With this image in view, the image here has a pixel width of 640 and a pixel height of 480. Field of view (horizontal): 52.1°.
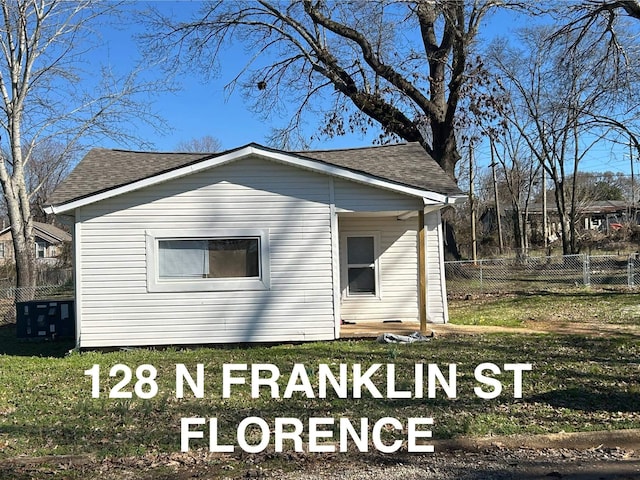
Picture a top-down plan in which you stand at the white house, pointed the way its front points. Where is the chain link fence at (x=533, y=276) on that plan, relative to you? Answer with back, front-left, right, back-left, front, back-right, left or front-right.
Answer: back-left

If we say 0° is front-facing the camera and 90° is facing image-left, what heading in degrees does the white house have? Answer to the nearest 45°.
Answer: approximately 0°

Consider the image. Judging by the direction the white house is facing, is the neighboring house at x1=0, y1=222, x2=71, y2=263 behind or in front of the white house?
behind
